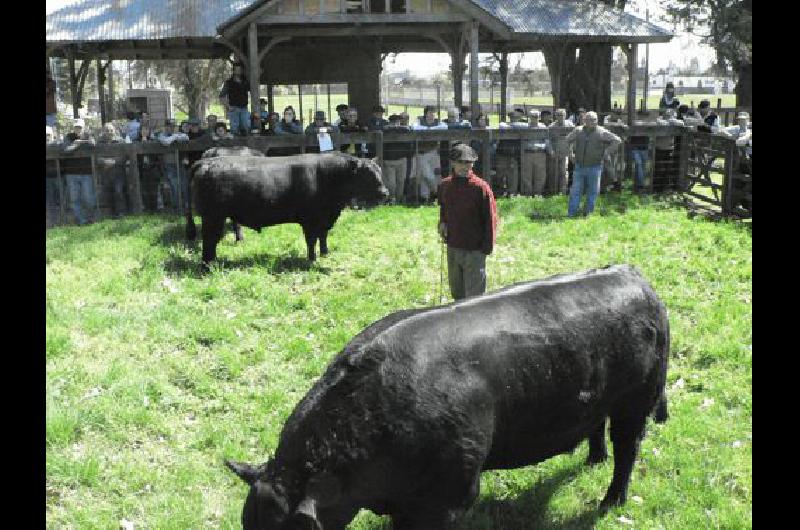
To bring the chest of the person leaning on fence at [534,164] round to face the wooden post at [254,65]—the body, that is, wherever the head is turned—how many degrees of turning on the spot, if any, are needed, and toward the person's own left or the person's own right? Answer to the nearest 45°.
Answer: approximately 90° to the person's own right

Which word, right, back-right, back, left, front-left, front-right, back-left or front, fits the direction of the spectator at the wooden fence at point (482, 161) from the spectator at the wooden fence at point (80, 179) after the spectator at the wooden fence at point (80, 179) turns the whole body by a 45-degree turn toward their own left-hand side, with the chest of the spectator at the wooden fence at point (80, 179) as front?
front-left

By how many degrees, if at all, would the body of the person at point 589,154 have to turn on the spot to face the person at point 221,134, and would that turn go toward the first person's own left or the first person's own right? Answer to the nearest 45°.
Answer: approximately 90° to the first person's own right

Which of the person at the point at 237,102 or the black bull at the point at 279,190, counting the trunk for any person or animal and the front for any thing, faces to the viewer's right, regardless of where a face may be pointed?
the black bull

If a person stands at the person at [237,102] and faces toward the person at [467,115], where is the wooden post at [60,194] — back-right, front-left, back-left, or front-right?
back-right

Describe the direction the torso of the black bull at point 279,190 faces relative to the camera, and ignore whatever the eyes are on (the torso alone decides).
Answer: to the viewer's right
